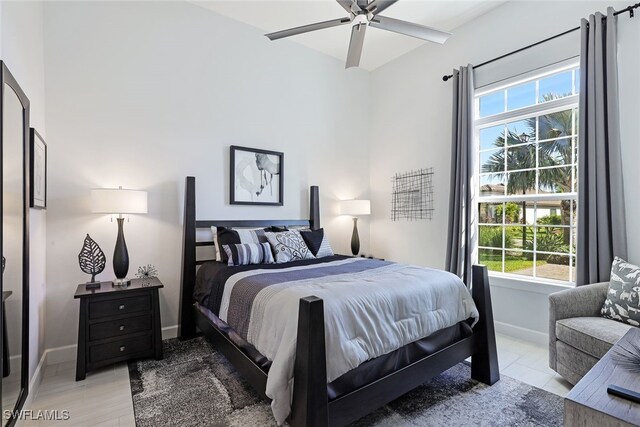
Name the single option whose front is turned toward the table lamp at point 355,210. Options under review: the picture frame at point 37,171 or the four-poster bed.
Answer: the picture frame

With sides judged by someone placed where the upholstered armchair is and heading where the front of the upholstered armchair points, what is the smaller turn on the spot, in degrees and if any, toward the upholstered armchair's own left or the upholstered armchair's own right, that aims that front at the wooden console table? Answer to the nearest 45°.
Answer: approximately 45° to the upholstered armchair's own left

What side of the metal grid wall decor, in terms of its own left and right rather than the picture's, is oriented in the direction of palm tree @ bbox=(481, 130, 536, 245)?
back

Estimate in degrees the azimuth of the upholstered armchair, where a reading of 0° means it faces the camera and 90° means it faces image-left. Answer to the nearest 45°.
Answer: approximately 45°

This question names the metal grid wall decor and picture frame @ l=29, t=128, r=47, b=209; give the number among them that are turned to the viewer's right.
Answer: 1

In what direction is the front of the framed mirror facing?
to the viewer's right

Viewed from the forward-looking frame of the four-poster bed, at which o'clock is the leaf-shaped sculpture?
The leaf-shaped sculpture is roughly at 5 o'clock from the four-poster bed.

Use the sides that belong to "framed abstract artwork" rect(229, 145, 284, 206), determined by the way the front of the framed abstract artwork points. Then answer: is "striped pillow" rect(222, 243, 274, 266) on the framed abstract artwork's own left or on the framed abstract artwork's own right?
on the framed abstract artwork's own right

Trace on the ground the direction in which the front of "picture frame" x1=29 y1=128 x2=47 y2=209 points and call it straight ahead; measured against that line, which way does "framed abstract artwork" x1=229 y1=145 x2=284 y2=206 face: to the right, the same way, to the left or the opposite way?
to the right
